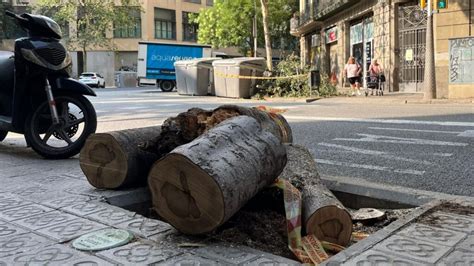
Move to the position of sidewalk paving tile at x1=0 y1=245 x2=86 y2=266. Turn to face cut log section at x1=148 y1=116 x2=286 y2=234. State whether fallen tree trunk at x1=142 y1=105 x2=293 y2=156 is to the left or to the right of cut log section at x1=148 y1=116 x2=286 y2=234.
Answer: left
